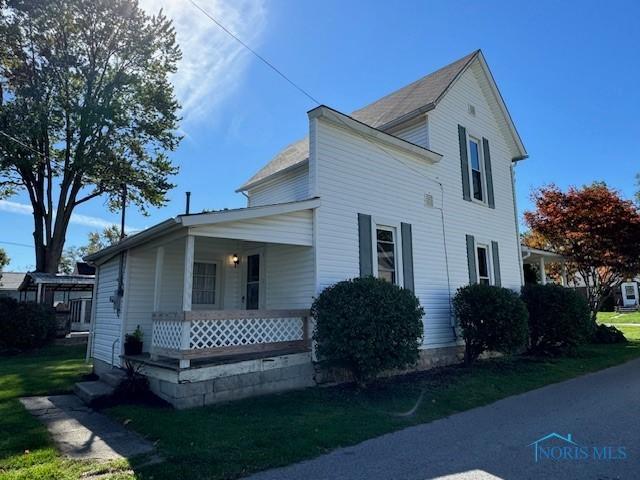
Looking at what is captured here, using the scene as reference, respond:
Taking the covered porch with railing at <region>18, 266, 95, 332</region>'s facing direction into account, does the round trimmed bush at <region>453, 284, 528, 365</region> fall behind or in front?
in front

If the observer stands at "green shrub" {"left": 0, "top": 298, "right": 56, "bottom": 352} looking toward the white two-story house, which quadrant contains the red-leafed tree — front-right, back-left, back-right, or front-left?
front-left

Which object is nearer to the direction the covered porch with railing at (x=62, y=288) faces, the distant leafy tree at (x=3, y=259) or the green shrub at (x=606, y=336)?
the green shrub

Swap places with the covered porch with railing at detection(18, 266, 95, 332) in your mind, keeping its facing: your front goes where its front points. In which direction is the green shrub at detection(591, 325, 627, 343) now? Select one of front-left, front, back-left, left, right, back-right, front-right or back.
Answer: front-left

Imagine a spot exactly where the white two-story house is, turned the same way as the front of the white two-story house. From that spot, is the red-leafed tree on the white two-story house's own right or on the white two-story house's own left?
on the white two-story house's own left

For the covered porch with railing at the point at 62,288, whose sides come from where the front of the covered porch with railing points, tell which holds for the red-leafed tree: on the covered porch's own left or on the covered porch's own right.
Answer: on the covered porch's own left

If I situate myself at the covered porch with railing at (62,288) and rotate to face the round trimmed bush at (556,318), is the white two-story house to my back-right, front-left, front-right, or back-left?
front-right

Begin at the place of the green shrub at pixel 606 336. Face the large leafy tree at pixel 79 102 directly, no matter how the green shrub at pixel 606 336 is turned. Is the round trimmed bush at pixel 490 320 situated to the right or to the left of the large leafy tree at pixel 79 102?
left

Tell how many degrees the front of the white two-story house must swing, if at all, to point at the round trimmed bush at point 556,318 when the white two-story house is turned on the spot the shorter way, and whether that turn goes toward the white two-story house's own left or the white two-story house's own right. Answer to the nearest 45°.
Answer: approximately 45° to the white two-story house's own left

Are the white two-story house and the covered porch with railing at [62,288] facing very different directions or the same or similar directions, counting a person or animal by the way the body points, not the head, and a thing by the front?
same or similar directions

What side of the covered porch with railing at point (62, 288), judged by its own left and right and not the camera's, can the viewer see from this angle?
front

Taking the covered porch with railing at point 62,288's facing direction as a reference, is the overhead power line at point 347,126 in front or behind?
in front
